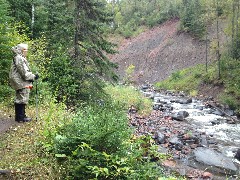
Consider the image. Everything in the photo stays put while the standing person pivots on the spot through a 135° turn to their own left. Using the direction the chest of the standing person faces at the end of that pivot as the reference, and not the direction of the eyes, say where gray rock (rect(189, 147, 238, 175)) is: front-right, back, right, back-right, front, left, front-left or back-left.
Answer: back-right

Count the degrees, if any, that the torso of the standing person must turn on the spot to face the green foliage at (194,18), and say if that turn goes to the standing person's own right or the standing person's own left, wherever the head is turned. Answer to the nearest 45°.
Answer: approximately 45° to the standing person's own left

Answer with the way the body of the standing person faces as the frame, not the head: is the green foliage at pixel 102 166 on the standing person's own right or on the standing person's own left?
on the standing person's own right

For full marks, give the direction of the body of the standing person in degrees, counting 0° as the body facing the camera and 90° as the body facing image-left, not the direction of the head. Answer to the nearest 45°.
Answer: approximately 270°

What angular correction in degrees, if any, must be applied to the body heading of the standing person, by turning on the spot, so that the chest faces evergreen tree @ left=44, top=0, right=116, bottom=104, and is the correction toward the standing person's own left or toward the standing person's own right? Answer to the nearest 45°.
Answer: approximately 45° to the standing person's own left
